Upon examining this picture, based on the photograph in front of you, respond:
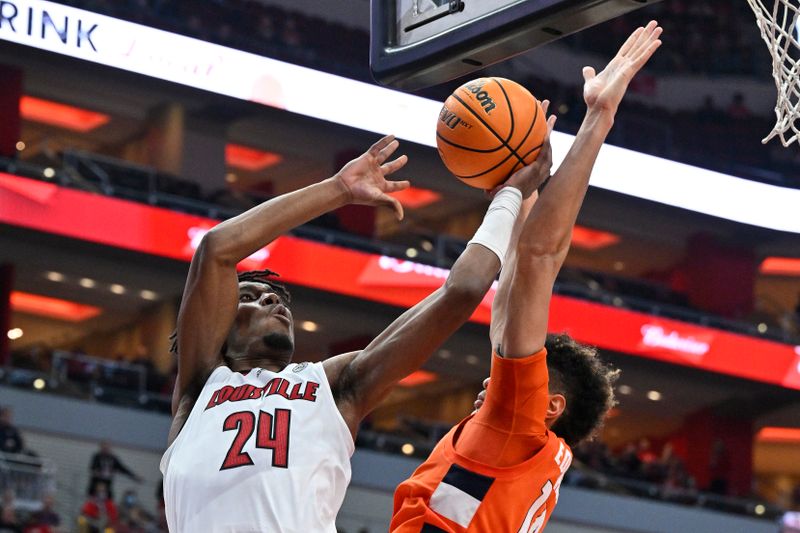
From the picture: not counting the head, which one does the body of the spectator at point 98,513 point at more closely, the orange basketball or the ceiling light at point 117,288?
the orange basketball

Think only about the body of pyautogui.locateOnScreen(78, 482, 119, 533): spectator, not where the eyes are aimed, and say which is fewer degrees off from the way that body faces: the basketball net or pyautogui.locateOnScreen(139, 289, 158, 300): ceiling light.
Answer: the basketball net

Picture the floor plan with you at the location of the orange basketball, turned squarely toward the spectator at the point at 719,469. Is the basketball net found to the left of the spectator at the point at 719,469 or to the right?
right

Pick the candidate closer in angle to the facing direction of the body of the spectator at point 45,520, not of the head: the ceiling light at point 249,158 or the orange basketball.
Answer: the orange basketball

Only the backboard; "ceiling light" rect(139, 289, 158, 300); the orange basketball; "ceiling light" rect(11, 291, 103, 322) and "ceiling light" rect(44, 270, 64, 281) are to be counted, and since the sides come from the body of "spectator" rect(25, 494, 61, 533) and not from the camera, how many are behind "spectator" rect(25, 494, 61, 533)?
3

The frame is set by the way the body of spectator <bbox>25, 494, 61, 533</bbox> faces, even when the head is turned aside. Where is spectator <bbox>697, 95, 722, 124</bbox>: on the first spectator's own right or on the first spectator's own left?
on the first spectator's own left

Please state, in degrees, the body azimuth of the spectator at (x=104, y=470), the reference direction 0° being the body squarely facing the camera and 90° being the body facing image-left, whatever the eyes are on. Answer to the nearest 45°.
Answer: approximately 0°

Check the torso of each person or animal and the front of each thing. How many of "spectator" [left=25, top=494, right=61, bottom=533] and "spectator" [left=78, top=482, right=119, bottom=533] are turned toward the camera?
2

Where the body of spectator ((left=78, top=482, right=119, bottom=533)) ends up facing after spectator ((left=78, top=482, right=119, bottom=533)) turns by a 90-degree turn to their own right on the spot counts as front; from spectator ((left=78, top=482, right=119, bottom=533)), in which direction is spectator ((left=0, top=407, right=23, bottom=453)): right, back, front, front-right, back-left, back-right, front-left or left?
front-right

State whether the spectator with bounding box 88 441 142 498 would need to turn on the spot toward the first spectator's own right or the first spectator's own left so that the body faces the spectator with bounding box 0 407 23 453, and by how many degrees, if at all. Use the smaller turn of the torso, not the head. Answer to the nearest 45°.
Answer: approximately 90° to the first spectator's own right

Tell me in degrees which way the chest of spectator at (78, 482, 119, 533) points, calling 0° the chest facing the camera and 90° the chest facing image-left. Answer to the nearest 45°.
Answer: approximately 0°

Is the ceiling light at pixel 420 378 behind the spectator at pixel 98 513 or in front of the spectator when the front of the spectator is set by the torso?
behind
